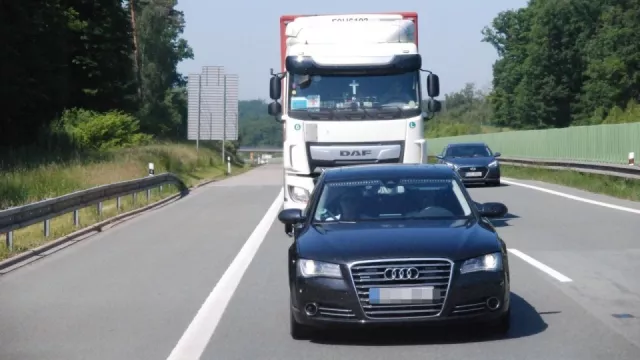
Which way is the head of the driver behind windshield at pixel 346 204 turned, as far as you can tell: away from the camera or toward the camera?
toward the camera

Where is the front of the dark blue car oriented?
toward the camera

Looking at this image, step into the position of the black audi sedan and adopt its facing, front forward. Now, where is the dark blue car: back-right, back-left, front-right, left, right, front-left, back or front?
back

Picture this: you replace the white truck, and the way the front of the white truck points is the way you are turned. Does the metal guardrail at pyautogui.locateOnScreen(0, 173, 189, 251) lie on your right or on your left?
on your right

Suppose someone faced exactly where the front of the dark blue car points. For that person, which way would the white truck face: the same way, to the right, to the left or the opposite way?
the same way

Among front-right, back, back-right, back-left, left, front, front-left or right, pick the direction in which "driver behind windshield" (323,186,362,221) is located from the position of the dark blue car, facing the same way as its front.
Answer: front

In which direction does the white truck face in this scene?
toward the camera

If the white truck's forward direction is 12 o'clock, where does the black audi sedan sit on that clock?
The black audi sedan is roughly at 12 o'clock from the white truck.

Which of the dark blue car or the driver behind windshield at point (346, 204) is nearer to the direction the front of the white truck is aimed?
the driver behind windshield

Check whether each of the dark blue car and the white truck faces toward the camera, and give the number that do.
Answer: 2

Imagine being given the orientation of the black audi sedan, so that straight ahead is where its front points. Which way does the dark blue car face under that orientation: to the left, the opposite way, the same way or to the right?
the same way

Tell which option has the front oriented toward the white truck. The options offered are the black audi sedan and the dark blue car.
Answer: the dark blue car

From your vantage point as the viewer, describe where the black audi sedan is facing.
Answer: facing the viewer

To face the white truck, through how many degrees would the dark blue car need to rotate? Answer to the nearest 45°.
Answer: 0° — it already faces it

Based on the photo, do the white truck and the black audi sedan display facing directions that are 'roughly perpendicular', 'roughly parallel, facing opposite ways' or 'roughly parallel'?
roughly parallel

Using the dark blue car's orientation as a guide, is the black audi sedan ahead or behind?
ahead
